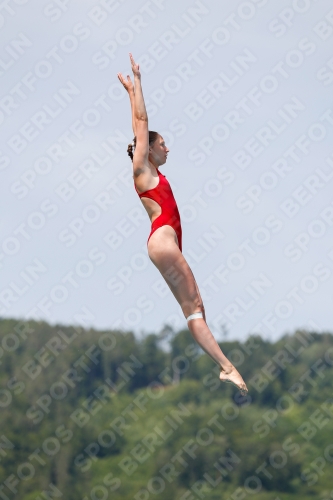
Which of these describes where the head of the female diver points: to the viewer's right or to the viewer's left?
to the viewer's right

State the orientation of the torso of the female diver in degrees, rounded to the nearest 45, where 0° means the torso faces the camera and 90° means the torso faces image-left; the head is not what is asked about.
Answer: approximately 270°
